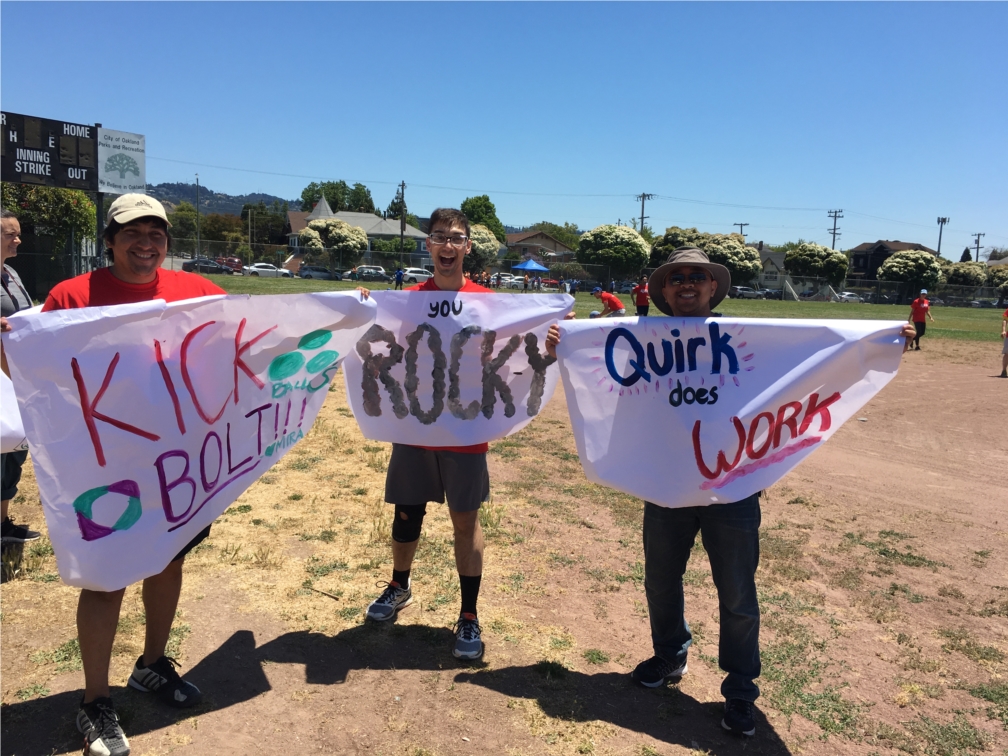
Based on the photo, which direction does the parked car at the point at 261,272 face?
to the viewer's right

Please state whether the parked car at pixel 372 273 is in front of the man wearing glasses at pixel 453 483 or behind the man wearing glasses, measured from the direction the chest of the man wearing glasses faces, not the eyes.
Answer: behind

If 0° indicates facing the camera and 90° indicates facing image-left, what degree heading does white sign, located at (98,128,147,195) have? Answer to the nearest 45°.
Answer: approximately 0°

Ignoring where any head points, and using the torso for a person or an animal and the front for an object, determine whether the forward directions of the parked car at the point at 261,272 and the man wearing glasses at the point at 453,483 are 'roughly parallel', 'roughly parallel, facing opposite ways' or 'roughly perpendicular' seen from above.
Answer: roughly perpendicular

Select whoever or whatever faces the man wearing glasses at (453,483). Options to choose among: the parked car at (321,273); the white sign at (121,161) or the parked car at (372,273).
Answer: the white sign

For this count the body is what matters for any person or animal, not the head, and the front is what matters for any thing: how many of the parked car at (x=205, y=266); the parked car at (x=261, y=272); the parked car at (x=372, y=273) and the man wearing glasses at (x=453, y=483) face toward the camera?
1
